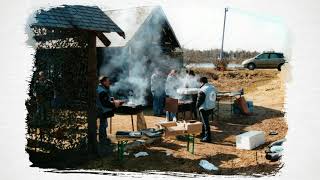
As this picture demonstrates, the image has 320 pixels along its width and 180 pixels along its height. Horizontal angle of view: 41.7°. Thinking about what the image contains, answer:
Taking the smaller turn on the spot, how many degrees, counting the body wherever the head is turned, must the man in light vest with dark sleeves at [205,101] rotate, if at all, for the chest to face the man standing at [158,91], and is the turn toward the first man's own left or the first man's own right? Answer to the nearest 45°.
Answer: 0° — they already face them

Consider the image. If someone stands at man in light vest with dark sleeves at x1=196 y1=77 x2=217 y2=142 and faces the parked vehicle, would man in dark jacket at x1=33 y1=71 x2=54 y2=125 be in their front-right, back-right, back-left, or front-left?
back-left

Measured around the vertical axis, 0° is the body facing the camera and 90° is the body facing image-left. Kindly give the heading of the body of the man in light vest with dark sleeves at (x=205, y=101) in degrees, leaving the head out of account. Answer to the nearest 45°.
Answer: approximately 135°

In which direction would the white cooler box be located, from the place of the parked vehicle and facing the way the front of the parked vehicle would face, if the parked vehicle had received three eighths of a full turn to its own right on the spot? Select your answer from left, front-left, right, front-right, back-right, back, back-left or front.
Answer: back-right

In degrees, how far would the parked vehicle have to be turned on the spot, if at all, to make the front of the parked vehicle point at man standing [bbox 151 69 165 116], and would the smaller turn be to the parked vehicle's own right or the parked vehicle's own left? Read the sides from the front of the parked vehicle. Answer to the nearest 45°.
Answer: approximately 90° to the parked vehicle's own left

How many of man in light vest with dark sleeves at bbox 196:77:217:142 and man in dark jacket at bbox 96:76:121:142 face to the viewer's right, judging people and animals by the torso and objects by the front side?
1

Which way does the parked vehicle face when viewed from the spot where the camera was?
facing to the left of the viewer

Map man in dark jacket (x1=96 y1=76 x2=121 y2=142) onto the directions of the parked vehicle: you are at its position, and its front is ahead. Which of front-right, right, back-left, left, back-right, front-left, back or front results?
left

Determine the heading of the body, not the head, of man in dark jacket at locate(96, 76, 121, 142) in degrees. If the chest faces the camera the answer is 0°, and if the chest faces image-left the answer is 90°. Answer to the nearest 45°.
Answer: approximately 270°

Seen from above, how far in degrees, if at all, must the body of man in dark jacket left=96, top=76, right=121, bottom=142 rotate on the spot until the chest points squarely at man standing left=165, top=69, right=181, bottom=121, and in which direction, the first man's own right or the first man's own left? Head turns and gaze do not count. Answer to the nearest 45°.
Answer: approximately 45° to the first man's own left

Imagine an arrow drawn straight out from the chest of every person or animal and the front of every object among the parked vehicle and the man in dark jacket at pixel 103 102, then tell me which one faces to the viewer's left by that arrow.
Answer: the parked vehicle

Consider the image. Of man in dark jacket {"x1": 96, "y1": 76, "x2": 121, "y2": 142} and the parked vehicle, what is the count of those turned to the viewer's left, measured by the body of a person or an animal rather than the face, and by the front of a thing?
1
